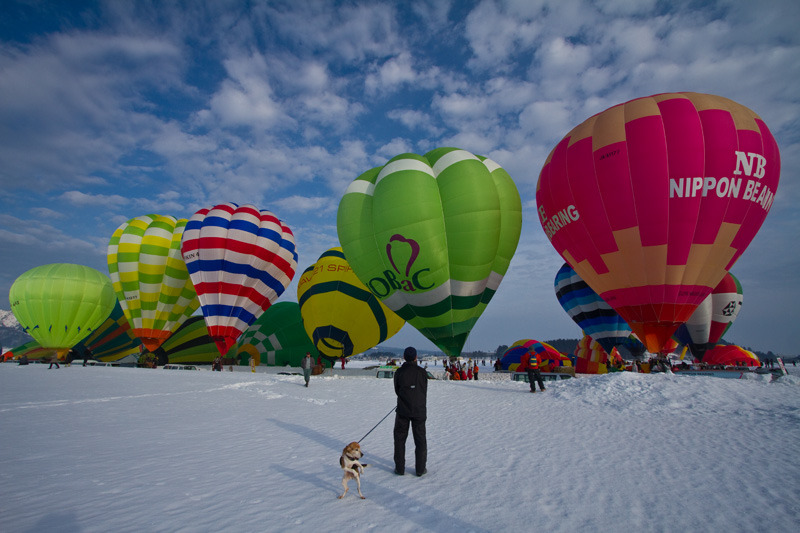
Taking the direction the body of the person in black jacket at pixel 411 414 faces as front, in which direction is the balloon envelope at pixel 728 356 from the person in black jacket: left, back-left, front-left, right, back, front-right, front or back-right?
front-right

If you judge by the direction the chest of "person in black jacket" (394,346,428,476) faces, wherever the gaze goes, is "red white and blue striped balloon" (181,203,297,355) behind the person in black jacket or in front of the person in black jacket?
in front

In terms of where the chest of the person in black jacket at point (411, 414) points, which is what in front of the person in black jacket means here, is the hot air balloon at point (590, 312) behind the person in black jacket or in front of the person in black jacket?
in front

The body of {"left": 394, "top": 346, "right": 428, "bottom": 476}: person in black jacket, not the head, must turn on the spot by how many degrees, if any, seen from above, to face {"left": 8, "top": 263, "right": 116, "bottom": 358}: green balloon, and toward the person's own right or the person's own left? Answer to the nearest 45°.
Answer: approximately 45° to the person's own left

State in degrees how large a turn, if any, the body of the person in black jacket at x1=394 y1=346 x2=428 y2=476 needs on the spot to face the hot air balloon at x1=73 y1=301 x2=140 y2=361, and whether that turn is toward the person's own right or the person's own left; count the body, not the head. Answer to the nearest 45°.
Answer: approximately 45° to the person's own left

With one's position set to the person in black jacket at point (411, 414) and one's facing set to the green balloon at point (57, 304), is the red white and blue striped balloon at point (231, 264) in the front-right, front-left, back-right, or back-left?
front-right

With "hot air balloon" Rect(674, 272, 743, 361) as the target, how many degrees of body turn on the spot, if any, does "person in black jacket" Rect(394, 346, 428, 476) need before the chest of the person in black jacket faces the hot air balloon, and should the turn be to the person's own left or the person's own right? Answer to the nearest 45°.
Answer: approximately 45° to the person's own right

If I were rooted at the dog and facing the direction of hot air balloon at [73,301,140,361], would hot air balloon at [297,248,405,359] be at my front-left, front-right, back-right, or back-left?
front-right

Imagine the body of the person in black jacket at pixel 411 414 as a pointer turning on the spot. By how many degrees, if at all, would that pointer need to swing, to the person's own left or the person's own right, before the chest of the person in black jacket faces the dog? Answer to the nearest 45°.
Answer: approximately 135° to the person's own left

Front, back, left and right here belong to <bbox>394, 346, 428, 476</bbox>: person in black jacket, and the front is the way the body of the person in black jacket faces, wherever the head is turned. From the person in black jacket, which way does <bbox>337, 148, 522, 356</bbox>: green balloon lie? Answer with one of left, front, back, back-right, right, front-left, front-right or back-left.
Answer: front

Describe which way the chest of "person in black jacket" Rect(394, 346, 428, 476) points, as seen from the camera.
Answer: away from the camera

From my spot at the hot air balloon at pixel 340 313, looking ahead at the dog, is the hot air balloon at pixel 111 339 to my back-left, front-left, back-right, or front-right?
back-right
